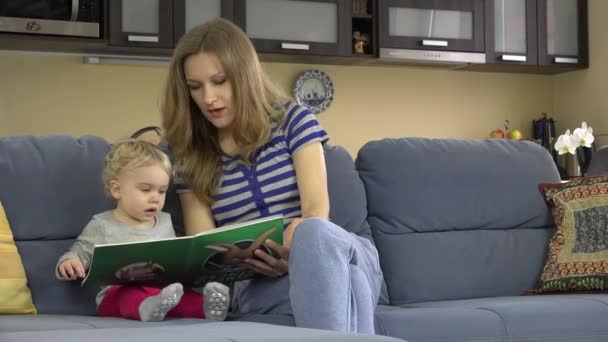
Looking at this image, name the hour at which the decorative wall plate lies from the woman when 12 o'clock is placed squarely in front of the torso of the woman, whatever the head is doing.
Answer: The decorative wall plate is roughly at 6 o'clock from the woman.

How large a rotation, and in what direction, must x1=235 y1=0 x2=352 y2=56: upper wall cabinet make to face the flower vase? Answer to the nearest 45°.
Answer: approximately 90° to its left

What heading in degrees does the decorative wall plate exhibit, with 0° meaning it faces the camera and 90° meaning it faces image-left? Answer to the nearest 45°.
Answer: approximately 0°

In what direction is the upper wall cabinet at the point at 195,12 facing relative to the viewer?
toward the camera

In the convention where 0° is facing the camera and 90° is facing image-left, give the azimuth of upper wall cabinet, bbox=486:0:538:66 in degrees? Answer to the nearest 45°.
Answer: approximately 0°

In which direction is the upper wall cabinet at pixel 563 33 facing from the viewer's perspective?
toward the camera

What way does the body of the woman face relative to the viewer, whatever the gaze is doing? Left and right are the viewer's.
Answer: facing the viewer

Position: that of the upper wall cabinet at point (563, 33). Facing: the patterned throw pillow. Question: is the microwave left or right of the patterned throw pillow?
right

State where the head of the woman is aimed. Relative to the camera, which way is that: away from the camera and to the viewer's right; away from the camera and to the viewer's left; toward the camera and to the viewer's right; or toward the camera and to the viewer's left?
toward the camera and to the viewer's left

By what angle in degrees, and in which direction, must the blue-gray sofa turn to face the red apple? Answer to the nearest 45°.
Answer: approximately 180°

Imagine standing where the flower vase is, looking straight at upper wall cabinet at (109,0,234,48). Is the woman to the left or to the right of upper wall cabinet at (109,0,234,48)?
left
